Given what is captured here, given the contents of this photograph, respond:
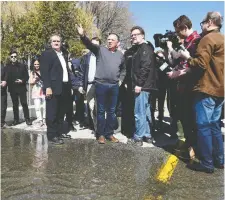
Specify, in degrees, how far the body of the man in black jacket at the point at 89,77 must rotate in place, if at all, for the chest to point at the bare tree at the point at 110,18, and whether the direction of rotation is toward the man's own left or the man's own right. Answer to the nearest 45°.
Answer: approximately 180°

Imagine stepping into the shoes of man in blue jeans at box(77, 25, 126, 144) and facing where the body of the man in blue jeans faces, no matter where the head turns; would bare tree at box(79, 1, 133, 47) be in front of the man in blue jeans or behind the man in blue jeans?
behind

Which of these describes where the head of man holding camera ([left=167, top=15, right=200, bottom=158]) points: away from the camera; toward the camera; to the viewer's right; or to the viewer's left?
to the viewer's left

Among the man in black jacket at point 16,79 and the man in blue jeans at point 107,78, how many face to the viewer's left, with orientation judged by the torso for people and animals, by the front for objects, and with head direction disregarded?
0

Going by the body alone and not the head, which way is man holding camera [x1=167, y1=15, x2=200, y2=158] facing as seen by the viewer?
to the viewer's left

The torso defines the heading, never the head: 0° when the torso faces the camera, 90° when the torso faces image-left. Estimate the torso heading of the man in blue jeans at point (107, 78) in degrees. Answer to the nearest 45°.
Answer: approximately 0°

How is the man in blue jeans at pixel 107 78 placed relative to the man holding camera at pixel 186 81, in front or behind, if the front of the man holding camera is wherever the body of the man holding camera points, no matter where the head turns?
in front

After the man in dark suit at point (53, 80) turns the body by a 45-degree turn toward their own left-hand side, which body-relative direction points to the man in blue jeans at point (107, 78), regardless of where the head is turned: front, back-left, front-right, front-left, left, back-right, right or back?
front

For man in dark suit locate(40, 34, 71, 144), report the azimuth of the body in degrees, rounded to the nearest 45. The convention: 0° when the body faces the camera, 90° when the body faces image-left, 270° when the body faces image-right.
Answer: approximately 315°

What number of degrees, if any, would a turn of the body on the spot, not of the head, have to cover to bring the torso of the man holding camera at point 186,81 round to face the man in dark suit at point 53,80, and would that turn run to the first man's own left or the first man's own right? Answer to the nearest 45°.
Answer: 0° — they already face them

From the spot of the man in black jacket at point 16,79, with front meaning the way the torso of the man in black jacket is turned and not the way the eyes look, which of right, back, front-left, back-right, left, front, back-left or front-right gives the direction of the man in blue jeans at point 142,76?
front-left

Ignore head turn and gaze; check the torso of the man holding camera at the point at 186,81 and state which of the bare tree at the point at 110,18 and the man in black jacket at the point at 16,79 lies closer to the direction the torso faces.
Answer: the man in black jacket

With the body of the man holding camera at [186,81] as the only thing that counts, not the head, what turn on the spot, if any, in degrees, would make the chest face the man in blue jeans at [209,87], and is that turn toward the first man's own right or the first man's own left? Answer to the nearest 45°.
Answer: approximately 135° to the first man's own left

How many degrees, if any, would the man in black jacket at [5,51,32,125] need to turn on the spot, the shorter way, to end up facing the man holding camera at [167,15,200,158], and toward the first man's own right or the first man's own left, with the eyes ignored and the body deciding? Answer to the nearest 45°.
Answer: approximately 45° to the first man's own left
